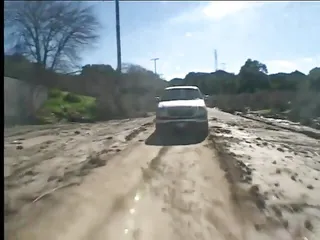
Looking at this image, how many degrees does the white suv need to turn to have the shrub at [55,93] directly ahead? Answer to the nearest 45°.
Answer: approximately 135° to its right

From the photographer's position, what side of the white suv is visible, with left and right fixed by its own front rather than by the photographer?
front
